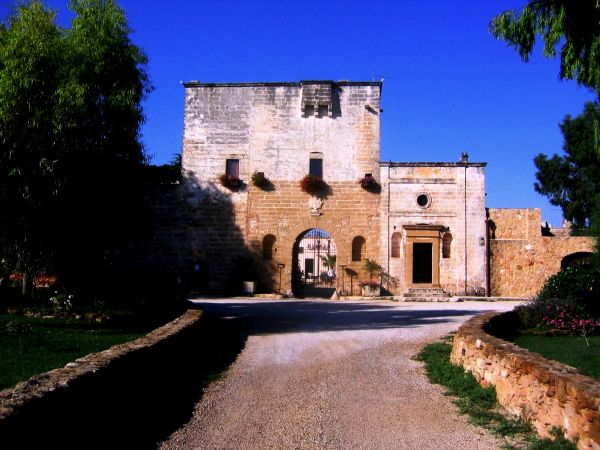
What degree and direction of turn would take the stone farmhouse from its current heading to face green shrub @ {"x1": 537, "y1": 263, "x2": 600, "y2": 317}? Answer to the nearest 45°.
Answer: approximately 45° to its left

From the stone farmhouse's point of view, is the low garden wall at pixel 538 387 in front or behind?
in front

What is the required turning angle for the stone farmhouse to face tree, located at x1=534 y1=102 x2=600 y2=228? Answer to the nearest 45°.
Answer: approximately 135° to its left

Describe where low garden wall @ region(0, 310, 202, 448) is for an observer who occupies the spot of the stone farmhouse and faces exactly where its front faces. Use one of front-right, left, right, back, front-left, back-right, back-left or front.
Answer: front

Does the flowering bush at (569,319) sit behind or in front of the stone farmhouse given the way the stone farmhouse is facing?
in front

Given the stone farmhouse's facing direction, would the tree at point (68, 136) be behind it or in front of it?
in front

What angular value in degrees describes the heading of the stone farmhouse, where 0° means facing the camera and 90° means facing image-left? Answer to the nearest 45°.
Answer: approximately 0°

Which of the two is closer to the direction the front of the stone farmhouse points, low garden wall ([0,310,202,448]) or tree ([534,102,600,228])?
the low garden wall

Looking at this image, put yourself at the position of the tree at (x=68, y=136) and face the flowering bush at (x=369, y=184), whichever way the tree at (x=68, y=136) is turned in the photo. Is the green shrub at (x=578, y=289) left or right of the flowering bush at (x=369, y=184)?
right

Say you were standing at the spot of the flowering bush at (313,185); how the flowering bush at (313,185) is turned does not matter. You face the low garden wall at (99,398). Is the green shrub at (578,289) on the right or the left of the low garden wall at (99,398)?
left
